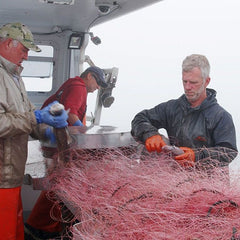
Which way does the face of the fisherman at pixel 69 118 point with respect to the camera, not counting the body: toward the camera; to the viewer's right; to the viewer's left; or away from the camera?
to the viewer's right

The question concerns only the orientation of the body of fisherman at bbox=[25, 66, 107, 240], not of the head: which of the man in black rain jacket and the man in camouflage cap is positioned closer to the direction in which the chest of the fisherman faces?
the man in black rain jacket

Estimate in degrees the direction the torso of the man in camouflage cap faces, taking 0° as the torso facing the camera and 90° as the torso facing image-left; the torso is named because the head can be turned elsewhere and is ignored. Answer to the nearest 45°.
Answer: approximately 270°

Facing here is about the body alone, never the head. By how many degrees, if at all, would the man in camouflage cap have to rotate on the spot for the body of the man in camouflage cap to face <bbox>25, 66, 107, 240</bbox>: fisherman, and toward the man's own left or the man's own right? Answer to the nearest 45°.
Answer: approximately 45° to the man's own left

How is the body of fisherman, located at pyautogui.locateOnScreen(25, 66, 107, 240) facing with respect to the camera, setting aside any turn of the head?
to the viewer's right

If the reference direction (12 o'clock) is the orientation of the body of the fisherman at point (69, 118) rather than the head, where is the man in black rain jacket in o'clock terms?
The man in black rain jacket is roughly at 2 o'clock from the fisherman.

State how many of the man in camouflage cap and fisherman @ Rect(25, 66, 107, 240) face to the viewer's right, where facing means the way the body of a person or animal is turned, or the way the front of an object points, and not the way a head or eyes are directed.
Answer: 2

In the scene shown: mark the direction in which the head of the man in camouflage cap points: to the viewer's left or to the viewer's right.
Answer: to the viewer's right

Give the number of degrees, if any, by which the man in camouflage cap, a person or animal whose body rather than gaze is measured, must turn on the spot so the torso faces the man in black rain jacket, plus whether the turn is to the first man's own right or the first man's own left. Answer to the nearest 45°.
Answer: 0° — they already face them
